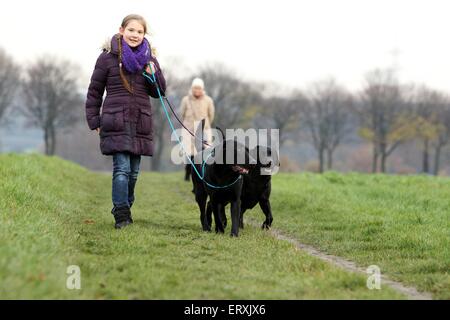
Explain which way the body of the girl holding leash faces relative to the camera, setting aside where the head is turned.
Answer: toward the camera

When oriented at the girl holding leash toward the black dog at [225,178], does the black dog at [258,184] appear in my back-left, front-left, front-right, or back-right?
front-left

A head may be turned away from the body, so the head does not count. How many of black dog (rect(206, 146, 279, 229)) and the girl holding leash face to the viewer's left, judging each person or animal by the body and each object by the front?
0

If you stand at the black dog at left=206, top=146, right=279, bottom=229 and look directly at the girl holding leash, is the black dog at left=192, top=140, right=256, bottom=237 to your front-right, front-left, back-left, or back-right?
front-left

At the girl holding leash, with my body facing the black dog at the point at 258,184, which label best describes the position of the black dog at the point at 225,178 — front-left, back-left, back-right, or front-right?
front-right

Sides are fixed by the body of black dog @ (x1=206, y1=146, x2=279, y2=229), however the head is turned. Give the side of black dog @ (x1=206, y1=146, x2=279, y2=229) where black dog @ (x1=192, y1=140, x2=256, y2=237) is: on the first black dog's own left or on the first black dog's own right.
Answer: on the first black dog's own right

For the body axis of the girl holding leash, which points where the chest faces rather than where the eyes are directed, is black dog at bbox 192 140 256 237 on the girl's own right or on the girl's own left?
on the girl's own left

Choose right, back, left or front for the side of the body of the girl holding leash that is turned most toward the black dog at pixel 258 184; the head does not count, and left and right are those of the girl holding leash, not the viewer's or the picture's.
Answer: left

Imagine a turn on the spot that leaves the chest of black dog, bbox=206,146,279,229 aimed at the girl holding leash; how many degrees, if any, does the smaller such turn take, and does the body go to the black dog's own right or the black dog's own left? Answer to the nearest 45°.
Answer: approximately 90° to the black dog's own right
